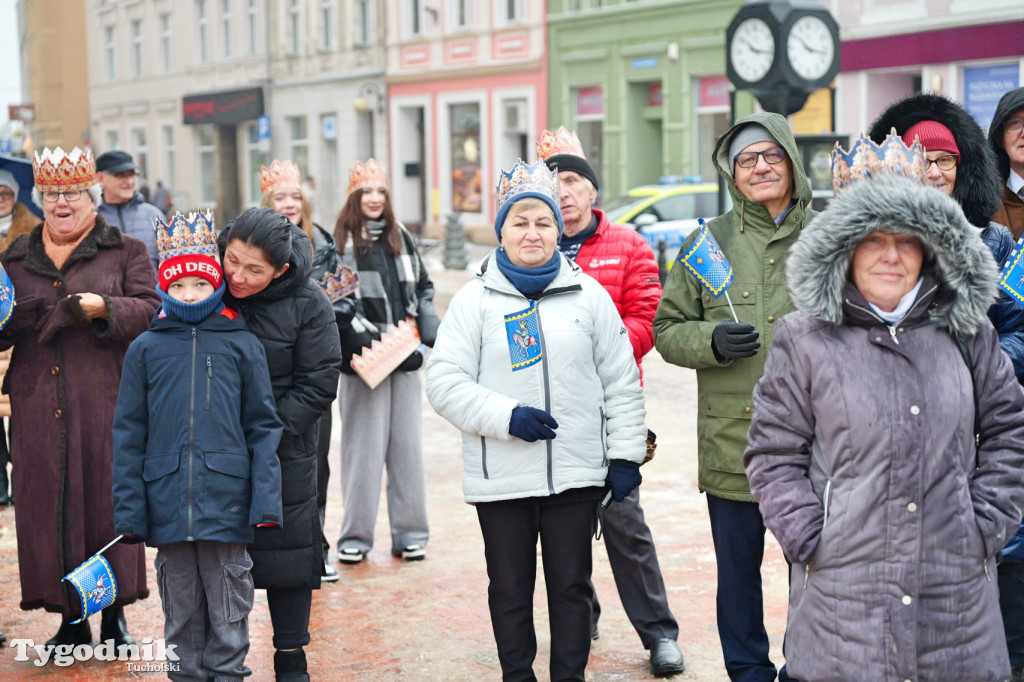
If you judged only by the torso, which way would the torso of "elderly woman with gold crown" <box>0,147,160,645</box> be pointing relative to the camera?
toward the camera

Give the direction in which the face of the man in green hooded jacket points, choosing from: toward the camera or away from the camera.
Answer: toward the camera

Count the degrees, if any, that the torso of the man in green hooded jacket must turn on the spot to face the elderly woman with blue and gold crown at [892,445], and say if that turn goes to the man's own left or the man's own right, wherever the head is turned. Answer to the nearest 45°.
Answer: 0° — they already face them

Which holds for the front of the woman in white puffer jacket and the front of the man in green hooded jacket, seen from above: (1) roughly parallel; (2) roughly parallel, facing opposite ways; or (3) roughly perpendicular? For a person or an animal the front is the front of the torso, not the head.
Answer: roughly parallel

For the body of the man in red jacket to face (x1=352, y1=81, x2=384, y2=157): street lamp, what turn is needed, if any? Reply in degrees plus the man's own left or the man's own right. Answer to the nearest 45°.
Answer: approximately 135° to the man's own right

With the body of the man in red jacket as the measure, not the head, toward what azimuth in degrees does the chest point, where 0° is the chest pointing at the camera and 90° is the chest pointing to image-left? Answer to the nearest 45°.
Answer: approximately 45°

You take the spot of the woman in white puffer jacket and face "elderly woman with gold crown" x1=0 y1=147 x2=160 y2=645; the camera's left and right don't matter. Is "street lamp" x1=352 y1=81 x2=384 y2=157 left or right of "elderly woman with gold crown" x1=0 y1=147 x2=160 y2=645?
right

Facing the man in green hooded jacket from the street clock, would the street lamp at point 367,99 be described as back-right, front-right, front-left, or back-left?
back-right

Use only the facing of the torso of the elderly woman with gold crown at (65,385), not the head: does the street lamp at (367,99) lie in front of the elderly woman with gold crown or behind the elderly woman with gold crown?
behind

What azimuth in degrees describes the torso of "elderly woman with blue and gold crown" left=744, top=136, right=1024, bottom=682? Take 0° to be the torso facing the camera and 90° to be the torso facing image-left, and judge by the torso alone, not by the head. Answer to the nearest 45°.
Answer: approximately 0°

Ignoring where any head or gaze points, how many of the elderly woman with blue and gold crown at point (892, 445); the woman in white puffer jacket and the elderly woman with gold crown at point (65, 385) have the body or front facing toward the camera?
3

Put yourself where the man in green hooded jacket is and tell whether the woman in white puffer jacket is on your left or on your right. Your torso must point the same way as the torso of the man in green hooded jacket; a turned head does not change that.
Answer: on your right

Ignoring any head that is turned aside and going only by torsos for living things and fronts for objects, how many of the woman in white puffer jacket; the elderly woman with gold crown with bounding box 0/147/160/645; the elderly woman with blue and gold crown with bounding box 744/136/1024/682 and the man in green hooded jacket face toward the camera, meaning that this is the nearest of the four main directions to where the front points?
4

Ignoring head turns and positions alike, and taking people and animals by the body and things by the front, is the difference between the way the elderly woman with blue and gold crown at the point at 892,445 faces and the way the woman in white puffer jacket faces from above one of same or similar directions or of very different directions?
same or similar directions

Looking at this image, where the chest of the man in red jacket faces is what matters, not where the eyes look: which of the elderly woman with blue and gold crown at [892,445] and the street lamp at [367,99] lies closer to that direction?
the elderly woman with blue and gold crown

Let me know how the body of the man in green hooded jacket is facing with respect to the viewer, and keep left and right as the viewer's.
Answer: facing the viewer

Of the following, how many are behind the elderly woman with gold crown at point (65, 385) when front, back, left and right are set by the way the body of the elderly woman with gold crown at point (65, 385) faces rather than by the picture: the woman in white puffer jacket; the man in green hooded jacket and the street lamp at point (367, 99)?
1

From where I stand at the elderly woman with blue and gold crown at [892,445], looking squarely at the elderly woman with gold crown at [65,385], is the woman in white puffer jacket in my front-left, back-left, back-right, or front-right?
front-right
